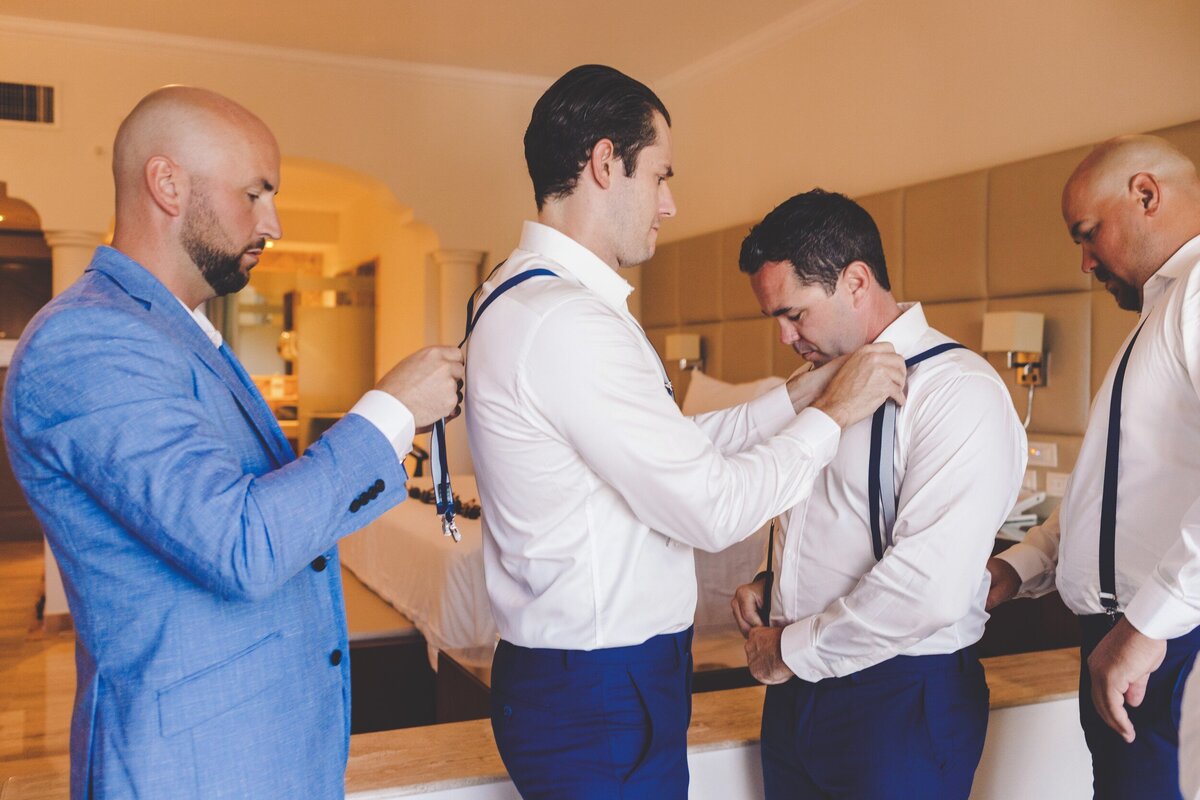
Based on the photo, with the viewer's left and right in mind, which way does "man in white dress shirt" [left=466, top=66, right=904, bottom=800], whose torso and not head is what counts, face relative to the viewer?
facing to the right of the viewer

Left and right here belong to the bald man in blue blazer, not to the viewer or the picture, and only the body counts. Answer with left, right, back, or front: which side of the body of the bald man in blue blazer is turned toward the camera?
right

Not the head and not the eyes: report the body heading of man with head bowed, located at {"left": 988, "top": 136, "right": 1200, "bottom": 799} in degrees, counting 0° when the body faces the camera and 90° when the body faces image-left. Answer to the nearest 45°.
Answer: approximately 90°

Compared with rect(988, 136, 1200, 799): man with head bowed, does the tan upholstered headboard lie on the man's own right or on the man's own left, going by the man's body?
on the man's own right

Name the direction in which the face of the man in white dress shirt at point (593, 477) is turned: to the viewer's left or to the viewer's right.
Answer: to the viewer's right

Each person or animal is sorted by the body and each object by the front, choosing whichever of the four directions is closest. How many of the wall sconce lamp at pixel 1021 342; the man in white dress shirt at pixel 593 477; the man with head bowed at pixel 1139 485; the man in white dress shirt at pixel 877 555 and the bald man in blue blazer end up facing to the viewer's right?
2

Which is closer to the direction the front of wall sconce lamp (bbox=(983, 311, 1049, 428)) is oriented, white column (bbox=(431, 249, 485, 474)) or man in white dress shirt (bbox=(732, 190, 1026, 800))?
the man in white dress shirt

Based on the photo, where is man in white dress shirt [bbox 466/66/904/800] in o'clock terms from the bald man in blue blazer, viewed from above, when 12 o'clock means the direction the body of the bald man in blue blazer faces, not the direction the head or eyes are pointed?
The man in white dress shirt is roughly at 12 o'clock from the bald man in blue blazer.

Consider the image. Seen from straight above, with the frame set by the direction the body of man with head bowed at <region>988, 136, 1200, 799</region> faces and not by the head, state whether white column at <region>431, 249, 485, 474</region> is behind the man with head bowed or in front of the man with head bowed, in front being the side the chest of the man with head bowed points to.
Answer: in front

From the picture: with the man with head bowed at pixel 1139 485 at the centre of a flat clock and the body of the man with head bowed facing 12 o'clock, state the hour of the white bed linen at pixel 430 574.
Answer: The white bed linen is roughly at 1 o'clock from the man with head bowed.

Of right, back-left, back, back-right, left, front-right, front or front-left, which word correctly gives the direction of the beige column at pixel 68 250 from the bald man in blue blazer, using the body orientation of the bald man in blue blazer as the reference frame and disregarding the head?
left

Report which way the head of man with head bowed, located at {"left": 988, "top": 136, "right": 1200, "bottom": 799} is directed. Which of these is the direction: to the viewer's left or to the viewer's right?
to the viewer's left

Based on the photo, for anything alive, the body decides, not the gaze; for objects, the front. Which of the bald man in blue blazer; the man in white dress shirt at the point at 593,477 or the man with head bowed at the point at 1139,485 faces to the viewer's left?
the man with head bowed

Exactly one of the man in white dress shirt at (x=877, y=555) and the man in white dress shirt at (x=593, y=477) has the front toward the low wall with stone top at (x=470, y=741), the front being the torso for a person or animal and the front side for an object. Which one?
the man in white dress shirt at (x=877, y=555)

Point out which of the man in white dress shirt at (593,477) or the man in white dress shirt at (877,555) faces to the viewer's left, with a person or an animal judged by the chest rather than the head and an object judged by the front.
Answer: the man in white dress shirt at (877,555)

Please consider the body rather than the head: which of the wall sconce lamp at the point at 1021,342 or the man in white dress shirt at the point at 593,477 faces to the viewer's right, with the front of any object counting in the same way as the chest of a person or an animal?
the man in white dress shirt
